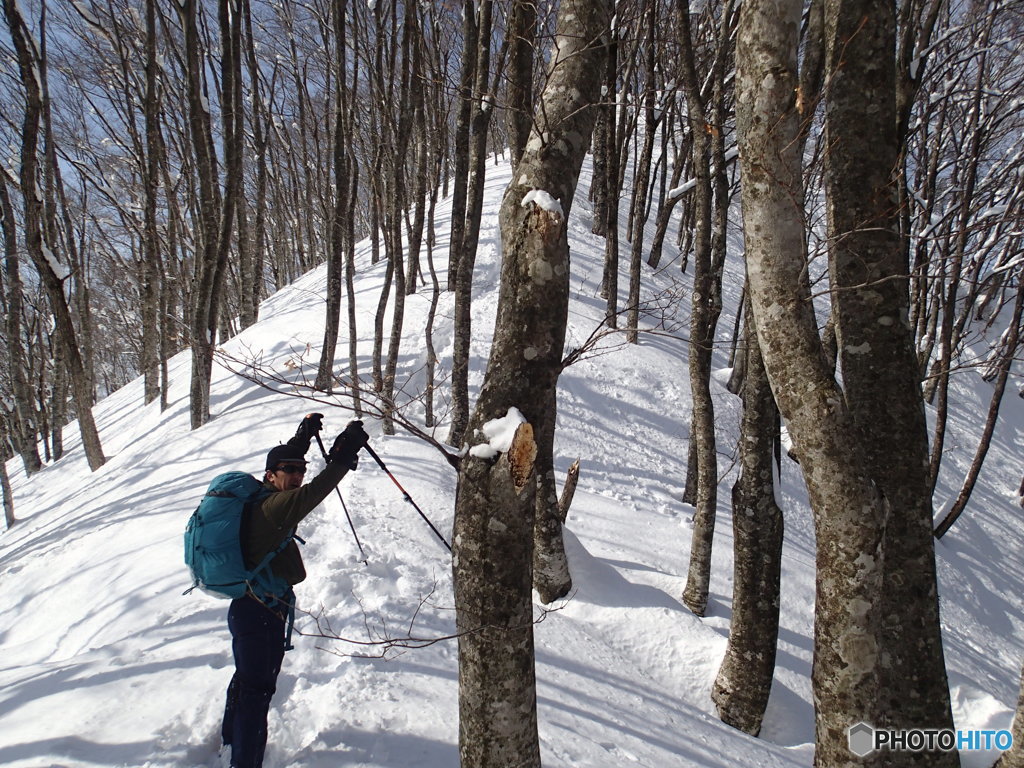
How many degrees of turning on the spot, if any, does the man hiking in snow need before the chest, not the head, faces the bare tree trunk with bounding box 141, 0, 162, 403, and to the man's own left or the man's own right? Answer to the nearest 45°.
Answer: approximately 90° to the man's own left

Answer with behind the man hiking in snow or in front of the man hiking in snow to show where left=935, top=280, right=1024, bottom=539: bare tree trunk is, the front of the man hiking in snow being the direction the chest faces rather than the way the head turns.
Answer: in front

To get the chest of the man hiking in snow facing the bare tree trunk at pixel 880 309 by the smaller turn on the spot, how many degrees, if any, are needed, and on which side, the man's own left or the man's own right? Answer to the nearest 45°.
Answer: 0° — they already face it

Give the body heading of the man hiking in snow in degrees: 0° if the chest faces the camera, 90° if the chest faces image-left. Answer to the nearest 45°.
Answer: approximately 270°

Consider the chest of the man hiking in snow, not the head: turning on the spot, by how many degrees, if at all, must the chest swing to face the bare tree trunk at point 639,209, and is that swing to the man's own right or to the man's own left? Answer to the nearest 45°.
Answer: approximately 45° to the man's own left

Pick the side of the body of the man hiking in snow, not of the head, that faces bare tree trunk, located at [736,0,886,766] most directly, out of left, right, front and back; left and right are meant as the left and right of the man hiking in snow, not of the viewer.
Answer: front

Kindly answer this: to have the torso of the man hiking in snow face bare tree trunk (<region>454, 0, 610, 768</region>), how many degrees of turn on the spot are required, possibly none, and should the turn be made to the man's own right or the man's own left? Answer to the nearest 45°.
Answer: approximately 45° to the man's own right

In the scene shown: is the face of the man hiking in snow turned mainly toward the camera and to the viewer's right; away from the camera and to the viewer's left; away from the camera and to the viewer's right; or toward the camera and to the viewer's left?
toward the camera and to the viewer's right

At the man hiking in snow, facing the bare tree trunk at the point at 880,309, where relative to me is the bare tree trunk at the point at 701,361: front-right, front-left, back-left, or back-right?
front-left
